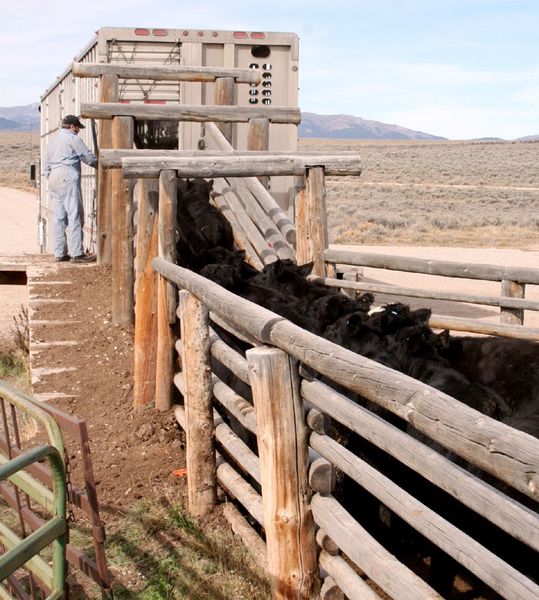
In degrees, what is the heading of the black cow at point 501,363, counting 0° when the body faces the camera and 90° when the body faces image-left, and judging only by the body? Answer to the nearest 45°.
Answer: approximately 90°

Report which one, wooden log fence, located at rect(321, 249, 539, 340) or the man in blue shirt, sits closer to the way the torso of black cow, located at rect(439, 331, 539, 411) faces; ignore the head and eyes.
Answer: the man in blue shirt

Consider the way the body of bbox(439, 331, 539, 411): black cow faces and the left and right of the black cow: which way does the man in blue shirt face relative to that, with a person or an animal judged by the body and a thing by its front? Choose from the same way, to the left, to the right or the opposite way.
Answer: to the right

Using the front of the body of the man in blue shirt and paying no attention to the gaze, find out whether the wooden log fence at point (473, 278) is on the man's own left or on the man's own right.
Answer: on the man's own right

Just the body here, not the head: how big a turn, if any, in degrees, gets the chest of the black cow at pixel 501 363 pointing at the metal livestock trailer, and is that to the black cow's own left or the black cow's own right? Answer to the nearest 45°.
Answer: approximately 45° to the black cow's own right

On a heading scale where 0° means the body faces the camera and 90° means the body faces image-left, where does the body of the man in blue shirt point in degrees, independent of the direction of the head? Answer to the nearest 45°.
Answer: approximately 225°

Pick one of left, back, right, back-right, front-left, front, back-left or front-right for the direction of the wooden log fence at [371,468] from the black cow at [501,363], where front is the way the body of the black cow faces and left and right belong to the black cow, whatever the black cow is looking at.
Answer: left

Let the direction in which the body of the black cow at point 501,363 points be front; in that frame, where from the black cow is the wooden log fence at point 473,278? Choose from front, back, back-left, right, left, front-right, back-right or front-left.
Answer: right
